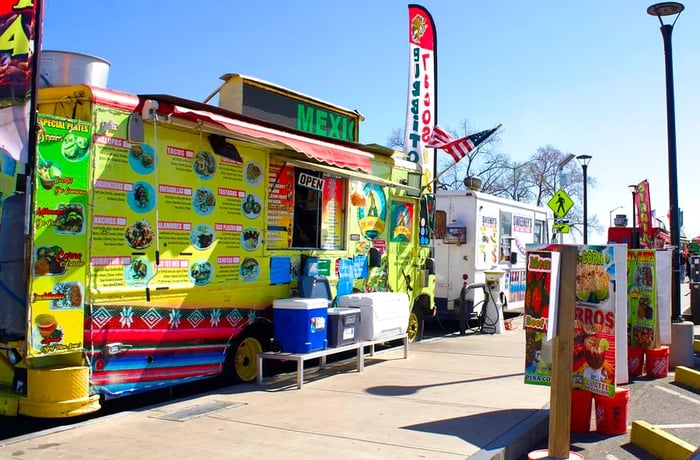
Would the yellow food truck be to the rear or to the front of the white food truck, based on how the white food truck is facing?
to the rear

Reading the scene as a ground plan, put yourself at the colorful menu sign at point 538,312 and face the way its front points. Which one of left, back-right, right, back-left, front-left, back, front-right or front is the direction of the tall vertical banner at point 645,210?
back

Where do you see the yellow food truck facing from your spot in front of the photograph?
facing away from the viewer and to the right of the viewer

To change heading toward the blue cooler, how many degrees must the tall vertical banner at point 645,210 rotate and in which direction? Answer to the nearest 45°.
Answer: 0° — it already faces it

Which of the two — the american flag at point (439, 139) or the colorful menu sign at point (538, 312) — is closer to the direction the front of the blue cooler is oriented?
the colorful menu sign

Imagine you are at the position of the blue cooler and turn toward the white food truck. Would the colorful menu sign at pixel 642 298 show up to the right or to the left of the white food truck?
right

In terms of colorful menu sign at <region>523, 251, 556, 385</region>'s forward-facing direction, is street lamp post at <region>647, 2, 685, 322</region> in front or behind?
behind

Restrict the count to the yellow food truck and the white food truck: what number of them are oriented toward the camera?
0

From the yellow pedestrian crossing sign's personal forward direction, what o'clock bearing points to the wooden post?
The wooden post is roughly at 12 o'clock from the yellow pedestrian crossing sign.

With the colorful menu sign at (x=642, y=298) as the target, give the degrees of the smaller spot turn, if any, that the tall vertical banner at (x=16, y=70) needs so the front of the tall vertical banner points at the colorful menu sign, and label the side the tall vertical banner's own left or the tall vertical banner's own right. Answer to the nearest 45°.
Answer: approximately 90° to the tall vertical banner's own left

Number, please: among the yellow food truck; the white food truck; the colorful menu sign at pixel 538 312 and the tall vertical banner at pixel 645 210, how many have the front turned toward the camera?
2

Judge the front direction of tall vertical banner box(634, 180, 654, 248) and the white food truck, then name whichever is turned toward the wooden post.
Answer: the tall vertical banner

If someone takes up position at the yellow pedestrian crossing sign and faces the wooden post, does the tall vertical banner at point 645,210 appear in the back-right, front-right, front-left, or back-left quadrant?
back-left

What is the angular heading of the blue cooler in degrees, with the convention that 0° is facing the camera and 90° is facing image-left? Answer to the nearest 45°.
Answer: approximately 315°
